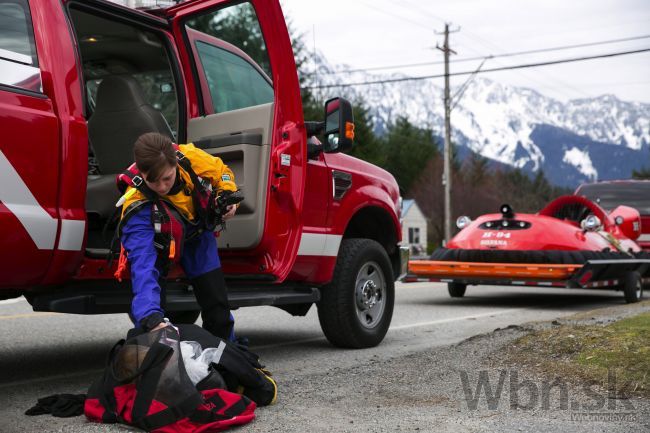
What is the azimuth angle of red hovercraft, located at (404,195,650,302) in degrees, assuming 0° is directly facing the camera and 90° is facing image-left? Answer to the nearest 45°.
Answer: approximately 45°

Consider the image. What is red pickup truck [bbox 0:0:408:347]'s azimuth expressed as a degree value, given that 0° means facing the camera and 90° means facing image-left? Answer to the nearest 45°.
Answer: approximately 225°

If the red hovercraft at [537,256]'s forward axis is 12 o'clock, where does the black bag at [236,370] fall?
The black bag is roughly at 11 o'clock from the red hovercraft.

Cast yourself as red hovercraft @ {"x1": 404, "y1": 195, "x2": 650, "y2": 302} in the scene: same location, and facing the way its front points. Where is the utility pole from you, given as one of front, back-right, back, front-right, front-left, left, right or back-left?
back-right

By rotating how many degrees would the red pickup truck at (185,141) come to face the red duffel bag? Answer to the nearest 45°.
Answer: approximately 135° to its right

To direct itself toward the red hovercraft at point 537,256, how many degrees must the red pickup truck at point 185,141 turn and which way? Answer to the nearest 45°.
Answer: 0° — it already faces it

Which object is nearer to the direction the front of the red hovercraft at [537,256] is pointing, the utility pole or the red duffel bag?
the red duffel bag

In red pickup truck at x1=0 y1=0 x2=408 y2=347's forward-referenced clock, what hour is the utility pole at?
The utility pole is roughly at 11 o'clock from the red pickup truck.

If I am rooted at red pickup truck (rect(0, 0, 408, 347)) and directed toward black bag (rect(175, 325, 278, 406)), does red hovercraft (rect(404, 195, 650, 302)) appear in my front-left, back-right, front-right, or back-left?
back-left

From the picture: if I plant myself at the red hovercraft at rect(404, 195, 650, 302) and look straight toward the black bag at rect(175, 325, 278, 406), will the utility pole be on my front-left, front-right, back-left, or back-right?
back-right

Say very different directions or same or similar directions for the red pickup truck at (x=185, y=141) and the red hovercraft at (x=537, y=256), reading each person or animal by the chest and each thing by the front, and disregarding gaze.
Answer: very different directions

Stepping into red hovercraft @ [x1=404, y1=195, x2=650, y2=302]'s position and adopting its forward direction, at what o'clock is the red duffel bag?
The red duffel bag is roughly at 11 o'clock from the red hovercraft.
